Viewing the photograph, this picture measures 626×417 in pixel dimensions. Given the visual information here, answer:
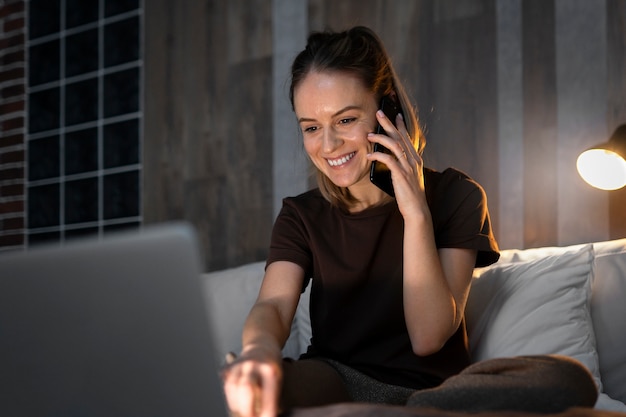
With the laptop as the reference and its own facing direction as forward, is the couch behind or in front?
in front

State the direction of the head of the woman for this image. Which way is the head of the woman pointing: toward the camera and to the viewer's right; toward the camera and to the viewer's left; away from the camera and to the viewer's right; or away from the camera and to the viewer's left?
toward the camera and to the viewer's left

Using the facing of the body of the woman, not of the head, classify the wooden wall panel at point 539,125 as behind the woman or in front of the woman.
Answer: behind

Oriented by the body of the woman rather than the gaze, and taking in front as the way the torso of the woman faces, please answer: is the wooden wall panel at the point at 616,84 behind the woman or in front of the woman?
behind

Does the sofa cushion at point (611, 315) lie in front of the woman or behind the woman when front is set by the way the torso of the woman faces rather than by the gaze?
behind

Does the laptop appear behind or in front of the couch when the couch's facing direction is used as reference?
in front

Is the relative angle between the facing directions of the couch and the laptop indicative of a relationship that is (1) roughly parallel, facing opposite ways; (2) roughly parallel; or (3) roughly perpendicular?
roughly parallel, facing opposite ways

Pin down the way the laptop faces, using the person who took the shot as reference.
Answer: facing away from the viewer and to the right of the viewer

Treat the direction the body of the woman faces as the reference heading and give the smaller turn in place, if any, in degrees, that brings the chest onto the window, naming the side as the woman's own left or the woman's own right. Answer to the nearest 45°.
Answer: approximately 90° to the woman's own right

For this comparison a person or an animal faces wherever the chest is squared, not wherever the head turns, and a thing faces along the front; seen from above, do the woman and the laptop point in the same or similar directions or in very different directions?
very different directions

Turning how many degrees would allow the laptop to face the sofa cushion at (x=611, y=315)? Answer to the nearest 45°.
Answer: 0° — it already faces it

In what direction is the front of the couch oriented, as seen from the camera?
facing the viewer and to the left of the viewer

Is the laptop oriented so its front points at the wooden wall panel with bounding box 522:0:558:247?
yes

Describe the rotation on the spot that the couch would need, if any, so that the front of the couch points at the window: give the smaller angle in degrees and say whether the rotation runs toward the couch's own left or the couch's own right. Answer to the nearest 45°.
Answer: approximately 90° to the couch's own right

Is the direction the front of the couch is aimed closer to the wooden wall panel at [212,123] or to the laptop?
the laptop
